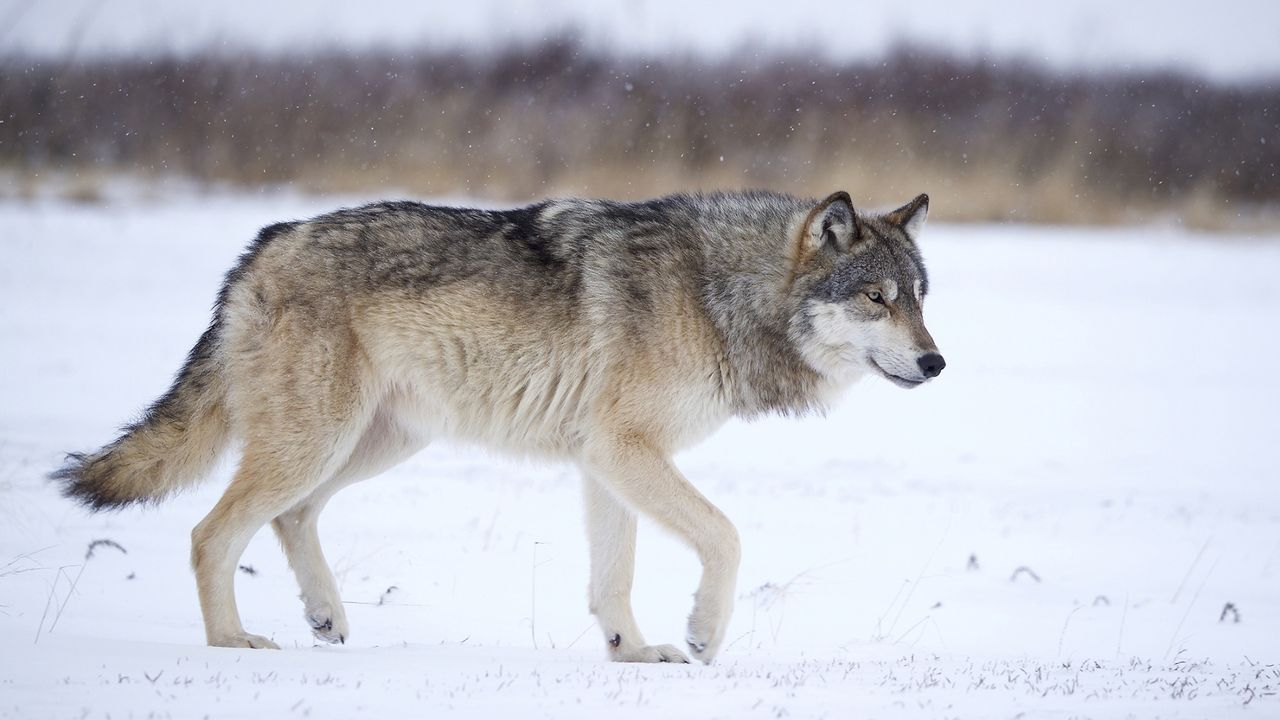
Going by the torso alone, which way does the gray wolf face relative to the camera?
to the viewer's right
